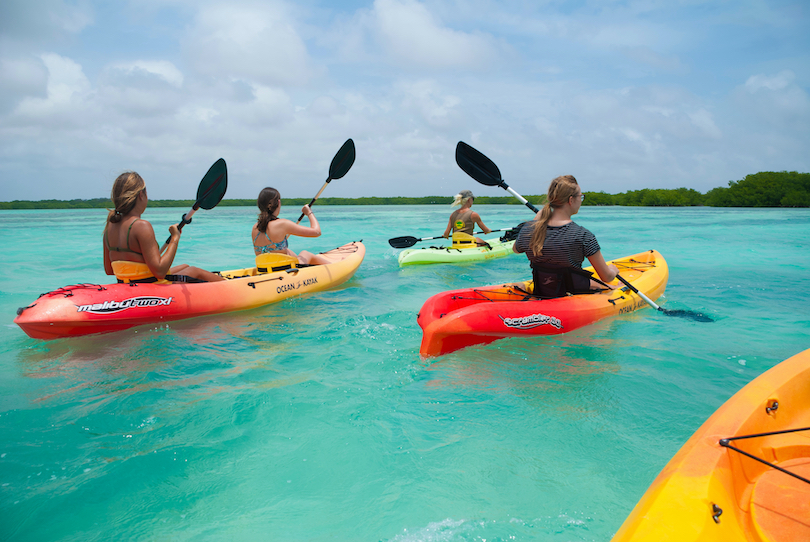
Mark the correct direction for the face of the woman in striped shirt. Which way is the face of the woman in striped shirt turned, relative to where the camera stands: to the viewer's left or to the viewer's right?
to the viewer's right

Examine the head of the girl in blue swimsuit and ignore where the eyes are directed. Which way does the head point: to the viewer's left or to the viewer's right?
to the viewer's right

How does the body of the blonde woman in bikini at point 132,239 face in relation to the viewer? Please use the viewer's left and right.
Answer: facing away from the viewer and to the right of the viewer

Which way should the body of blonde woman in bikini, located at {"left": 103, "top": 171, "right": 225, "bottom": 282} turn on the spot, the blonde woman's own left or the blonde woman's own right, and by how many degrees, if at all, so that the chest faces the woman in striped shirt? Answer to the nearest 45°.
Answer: approximately 90° to the blonde woman's own right

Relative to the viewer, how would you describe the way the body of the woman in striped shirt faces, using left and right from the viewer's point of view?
facing away from the viewer and to the right of the viewer

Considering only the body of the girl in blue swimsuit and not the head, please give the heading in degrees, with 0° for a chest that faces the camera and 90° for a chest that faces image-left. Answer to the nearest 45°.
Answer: approximately 225°

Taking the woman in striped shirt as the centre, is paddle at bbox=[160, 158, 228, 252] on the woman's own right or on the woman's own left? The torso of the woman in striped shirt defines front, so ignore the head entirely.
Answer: on the woman's own left

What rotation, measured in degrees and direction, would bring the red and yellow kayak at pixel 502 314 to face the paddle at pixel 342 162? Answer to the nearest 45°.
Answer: approximately 90° to its left

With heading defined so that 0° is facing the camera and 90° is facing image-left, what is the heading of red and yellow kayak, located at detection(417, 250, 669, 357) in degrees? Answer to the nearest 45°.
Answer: approximately 225°

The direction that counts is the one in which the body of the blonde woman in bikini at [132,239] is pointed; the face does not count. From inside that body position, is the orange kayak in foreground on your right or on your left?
on your right
